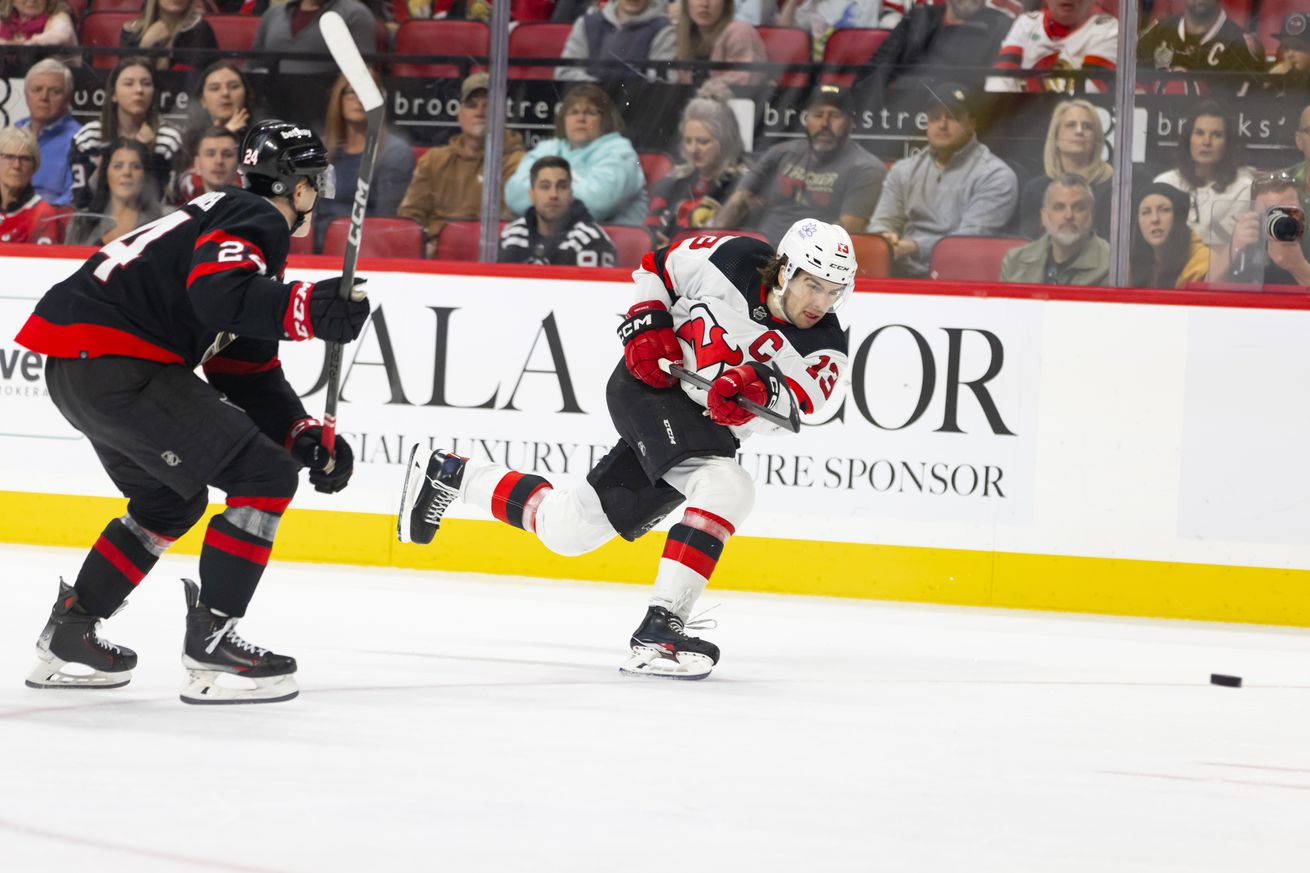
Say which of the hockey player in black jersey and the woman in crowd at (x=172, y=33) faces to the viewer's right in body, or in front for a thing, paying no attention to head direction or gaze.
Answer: the hockey player in black jersey

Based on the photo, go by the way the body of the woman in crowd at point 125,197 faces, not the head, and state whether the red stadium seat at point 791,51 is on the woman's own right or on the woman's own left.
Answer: on the woman's own left

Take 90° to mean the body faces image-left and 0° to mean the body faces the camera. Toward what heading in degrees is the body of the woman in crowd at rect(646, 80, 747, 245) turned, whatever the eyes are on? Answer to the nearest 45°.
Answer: approximately 45°

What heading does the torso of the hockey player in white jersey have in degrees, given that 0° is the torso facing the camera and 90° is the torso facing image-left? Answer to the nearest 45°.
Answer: approximately 315°

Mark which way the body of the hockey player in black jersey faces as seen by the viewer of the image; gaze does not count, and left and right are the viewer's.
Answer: facing to the right of the viewer

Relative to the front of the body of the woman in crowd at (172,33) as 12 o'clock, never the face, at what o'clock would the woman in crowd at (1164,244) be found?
the woman in crowd at (1164,244) is roughly at 10 o'clock from the woman in crowd at (172,33).

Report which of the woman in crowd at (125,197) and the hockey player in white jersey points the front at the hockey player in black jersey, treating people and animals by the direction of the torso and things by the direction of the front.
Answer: the woman in crowd
